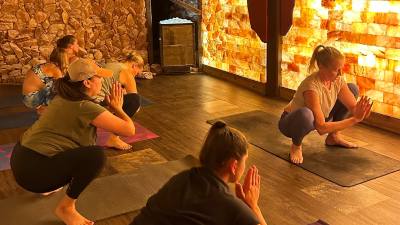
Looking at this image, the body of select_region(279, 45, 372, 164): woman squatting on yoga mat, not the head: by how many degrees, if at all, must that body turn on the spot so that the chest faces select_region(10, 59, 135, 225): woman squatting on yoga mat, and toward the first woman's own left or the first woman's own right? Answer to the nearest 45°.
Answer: approximately 90° to the first woman's own right

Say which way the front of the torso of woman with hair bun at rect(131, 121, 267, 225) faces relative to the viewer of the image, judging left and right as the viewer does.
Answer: facing away from the viewer and to the right of the viewer

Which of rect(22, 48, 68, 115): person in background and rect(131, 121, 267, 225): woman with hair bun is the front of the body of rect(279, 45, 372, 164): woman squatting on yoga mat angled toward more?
the woman with hair bun

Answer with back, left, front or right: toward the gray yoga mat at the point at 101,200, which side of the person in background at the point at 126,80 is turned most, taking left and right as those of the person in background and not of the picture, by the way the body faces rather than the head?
right

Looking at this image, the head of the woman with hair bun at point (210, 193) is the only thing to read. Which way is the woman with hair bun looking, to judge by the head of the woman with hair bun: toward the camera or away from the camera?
away from the camera

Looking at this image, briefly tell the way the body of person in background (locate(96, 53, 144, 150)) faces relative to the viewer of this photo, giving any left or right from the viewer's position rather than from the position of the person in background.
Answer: facing to the right of the viewer

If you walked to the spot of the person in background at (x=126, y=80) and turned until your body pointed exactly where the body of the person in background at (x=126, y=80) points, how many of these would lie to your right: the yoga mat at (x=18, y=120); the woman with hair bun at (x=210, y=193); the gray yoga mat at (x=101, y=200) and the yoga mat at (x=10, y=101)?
2

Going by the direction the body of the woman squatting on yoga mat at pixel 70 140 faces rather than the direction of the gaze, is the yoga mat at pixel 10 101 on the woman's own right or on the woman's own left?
on the woman's own left

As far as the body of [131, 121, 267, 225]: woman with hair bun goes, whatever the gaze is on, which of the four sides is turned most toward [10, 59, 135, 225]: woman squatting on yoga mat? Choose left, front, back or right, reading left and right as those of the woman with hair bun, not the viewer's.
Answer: left

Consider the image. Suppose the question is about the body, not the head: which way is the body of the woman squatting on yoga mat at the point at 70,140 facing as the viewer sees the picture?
to the viewer's right

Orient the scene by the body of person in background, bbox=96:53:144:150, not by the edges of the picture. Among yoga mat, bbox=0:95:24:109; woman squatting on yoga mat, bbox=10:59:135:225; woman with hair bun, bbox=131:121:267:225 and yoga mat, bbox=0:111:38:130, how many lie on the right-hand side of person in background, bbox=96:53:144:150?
2

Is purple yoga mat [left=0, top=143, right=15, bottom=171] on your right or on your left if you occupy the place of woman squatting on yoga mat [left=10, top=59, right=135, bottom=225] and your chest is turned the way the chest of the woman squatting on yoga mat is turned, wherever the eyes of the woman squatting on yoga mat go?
on your left
